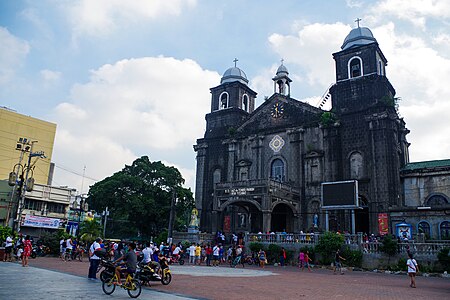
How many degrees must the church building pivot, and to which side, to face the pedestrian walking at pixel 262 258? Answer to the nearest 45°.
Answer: approximately 45° to its left

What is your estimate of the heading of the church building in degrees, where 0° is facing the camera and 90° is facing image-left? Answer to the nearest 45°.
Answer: approximately 45°

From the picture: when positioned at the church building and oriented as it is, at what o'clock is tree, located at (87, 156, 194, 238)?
The tree is roughly at 2 o'clock from the church building.

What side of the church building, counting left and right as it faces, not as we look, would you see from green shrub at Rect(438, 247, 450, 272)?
left
